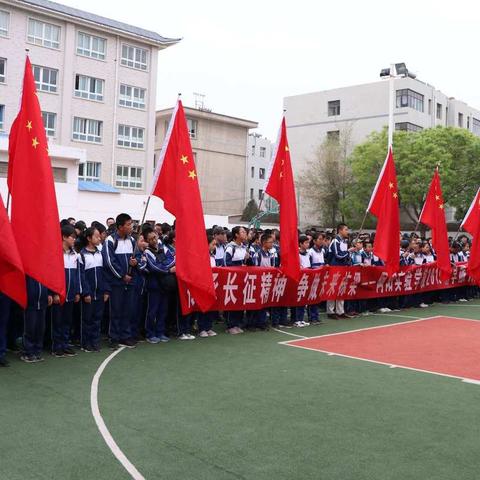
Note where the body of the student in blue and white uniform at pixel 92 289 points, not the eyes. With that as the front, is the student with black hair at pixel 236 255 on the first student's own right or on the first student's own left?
on the first student's own left

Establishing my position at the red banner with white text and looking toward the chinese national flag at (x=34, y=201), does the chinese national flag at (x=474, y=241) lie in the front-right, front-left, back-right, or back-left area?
back-left

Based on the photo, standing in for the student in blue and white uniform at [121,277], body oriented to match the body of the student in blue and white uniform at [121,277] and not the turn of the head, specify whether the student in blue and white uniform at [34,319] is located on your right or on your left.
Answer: on your right

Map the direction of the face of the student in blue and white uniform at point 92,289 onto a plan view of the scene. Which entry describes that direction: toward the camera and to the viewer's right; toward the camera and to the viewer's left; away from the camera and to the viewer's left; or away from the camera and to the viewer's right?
toward the camera and to the viewer's right

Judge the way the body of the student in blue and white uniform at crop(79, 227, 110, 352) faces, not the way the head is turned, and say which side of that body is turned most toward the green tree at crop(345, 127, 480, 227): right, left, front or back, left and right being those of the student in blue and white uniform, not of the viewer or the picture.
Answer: left

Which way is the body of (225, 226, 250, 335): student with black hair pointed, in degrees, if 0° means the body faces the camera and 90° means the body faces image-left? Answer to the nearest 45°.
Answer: approximately 315°

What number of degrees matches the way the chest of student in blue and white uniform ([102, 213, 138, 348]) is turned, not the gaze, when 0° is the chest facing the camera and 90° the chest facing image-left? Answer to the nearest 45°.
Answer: approximately 315°

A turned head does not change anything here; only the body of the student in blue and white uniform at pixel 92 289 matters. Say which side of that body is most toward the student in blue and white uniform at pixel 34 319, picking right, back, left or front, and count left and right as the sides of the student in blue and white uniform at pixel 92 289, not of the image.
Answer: right

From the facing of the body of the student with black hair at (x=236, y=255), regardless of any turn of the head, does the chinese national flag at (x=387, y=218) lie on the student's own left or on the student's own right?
on the student's own left
